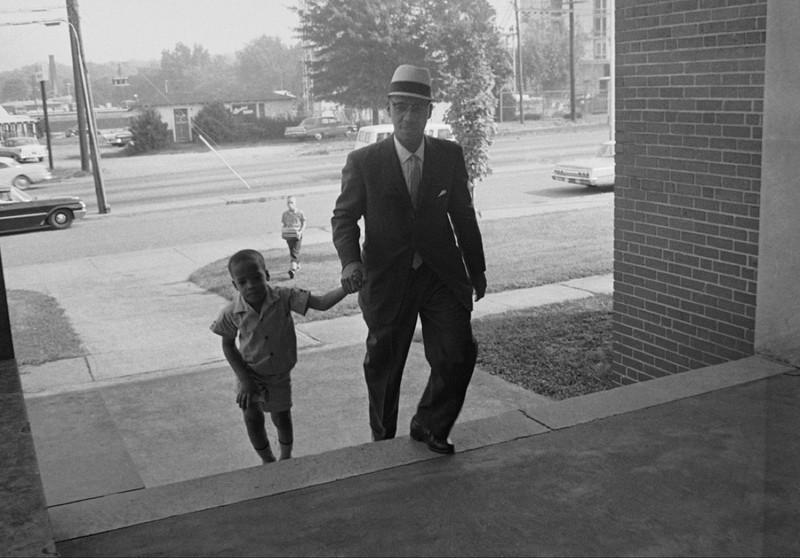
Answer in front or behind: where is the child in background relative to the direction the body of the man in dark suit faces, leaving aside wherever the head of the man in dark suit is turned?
behind

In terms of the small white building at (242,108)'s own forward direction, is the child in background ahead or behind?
ahead

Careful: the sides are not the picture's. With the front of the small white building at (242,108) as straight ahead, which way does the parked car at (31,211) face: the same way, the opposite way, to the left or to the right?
to the left

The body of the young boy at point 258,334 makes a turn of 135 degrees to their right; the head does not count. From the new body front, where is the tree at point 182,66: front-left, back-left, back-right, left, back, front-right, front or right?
front-right

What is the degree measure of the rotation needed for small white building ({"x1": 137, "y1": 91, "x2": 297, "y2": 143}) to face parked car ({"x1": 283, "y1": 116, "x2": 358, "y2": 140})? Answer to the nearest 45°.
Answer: approximately 45° to its left

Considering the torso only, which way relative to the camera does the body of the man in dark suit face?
toward the camera

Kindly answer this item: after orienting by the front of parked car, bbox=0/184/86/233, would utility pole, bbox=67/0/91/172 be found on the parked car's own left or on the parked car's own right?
on the parked car's own left

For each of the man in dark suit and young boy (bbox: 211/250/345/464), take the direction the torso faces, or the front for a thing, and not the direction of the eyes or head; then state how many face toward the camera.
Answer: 2

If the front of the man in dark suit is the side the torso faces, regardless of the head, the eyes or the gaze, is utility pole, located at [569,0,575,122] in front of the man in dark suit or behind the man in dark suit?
behind

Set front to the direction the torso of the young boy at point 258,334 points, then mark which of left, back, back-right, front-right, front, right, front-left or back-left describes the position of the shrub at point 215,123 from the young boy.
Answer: back

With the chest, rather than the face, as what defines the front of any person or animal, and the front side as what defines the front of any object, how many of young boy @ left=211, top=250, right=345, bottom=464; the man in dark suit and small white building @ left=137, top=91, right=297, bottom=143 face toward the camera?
3

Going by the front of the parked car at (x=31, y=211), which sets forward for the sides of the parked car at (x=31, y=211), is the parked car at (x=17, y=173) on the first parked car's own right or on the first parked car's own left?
on the first parked car's own left
